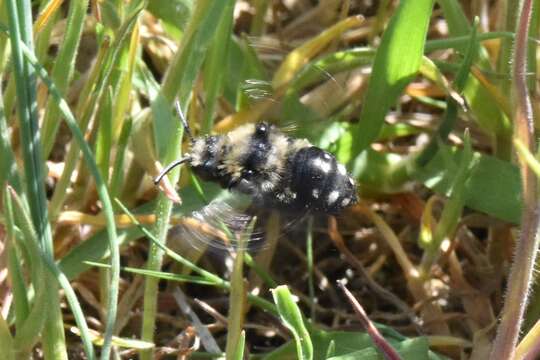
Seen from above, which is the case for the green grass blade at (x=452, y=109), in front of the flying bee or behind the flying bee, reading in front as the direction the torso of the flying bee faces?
behind

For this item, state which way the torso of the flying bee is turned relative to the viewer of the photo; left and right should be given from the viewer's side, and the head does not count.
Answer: facing to the left of the viewer
